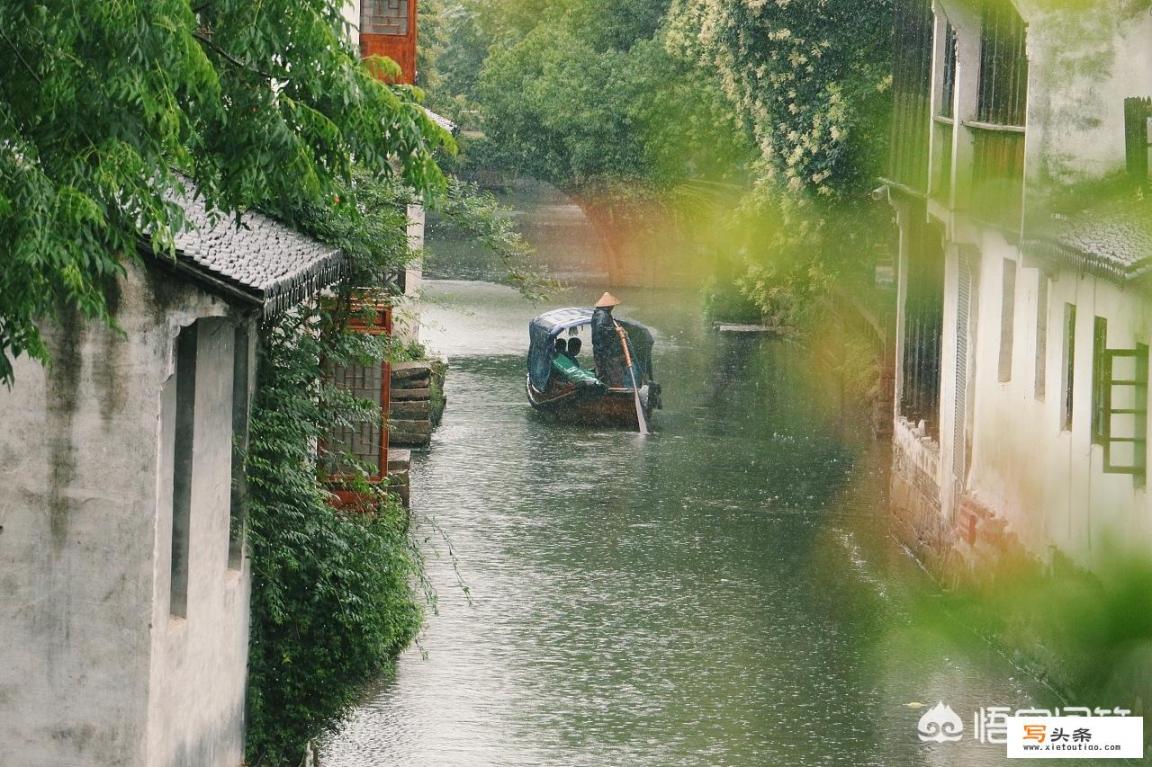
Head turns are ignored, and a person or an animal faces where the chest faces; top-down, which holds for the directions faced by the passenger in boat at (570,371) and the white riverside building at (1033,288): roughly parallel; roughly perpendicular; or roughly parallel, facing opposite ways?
roughly perpendicular

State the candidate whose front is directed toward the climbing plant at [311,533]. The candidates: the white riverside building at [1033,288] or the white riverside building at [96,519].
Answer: the white riverside building at [1033,288]

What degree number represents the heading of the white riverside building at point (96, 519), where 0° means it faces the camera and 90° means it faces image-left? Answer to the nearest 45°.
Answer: approximately 315°

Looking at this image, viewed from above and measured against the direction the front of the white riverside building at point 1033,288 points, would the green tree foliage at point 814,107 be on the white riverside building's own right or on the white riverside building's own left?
on the white riverside building's own right

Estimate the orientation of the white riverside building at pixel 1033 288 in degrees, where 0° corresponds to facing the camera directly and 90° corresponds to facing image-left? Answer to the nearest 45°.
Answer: approximately 45°

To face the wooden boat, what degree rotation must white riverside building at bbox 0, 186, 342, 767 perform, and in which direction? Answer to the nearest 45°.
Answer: approximately 135° to its left
